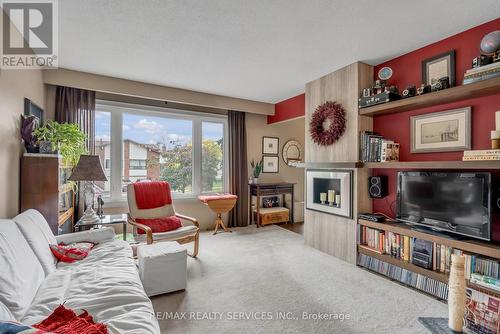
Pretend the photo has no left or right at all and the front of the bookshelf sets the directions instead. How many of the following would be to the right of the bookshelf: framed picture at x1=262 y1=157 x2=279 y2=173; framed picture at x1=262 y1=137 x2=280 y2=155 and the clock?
3

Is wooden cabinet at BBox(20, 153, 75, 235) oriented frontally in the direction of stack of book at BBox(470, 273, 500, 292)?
yes

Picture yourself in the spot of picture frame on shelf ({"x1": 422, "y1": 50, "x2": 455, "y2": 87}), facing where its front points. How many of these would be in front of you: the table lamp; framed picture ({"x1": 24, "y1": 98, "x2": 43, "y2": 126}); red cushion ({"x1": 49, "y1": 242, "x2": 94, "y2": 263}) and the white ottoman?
4

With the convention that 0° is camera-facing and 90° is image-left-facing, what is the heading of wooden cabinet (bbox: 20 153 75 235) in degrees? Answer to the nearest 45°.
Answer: approximately 315°

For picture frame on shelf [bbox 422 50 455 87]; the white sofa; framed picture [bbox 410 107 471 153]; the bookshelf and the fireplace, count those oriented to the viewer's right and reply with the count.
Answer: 1

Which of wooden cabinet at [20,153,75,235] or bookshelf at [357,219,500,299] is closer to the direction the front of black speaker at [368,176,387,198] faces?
the wooden cabinet

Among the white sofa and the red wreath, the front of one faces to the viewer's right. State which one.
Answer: the white sofa

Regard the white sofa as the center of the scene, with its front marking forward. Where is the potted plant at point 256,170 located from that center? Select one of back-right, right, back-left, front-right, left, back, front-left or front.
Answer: front-left

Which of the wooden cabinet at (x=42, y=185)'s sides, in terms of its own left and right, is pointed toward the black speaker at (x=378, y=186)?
front

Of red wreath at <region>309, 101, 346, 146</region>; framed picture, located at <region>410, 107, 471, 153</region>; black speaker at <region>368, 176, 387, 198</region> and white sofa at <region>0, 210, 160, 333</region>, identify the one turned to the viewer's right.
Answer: the white sofa

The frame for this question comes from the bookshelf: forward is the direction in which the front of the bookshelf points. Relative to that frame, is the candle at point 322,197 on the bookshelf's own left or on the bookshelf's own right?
on the bookshelf's own right

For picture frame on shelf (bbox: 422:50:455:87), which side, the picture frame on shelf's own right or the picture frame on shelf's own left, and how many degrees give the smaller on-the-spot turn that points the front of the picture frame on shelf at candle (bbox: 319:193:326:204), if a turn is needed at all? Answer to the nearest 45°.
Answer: approximately 45° to the picture frame on shelf's own right

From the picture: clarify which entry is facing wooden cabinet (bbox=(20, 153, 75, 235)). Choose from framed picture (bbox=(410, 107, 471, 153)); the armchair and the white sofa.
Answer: the framed picture

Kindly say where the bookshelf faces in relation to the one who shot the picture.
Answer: facing the viewer and to the left of the viewer

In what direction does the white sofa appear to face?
to the viewer's right

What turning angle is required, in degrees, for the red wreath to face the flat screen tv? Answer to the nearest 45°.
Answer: approximately 90° to its left

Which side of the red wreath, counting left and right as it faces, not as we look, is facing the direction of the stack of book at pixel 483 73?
left

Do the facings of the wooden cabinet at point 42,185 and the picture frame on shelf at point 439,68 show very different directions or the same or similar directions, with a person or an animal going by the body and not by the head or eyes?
very different directions
